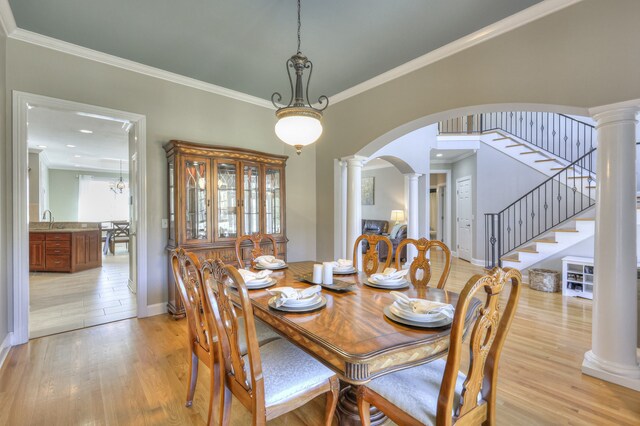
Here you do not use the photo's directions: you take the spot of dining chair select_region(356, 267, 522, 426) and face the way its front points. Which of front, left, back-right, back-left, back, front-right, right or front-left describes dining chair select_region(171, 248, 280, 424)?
front-left

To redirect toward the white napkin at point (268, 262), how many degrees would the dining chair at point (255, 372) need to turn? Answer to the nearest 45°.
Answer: approximately 45° to its left

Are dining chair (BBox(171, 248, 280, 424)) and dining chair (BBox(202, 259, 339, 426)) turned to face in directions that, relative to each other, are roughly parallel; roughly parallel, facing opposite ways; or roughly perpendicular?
roughly parallel

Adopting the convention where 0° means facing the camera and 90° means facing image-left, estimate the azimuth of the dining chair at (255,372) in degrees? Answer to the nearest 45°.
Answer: approximately 225°

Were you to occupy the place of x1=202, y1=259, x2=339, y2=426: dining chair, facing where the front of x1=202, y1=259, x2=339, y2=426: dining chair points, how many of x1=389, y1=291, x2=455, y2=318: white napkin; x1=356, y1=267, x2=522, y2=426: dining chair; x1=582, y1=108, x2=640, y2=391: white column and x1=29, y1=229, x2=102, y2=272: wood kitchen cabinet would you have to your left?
1

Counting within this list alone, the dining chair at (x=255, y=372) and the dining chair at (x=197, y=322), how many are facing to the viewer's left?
0

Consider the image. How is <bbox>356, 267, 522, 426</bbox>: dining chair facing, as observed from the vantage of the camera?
facing away from the viewer and to the left of the viewer

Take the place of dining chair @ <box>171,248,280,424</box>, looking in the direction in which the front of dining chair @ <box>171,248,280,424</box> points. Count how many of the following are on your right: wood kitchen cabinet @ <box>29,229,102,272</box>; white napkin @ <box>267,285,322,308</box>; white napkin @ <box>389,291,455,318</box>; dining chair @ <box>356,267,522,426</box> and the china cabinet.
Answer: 3

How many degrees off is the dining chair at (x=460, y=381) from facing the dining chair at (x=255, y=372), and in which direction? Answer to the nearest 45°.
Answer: approximately 45° to its left

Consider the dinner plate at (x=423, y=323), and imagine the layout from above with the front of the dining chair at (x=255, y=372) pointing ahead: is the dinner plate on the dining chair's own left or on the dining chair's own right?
on the dining chair's own right

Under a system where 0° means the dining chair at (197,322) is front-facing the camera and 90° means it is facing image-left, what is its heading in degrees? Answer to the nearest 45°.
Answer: approximately 225°

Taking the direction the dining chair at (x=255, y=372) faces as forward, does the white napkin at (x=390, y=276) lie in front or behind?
in front

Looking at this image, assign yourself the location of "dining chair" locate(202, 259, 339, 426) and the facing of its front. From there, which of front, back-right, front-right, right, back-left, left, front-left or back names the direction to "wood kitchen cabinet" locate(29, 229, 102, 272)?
left
